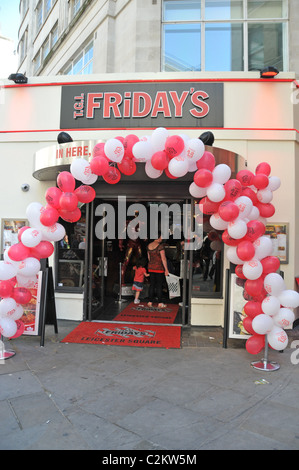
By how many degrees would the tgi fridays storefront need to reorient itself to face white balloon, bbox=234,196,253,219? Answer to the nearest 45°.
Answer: approximately 45° to its left

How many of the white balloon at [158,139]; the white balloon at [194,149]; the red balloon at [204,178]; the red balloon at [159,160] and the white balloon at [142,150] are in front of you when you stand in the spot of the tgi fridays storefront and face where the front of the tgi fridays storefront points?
5

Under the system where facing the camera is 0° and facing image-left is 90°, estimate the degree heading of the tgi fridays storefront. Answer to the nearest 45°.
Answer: approximately 0°

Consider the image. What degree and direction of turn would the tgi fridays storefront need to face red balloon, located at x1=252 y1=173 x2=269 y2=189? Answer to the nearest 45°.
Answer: approximately 45° to its left

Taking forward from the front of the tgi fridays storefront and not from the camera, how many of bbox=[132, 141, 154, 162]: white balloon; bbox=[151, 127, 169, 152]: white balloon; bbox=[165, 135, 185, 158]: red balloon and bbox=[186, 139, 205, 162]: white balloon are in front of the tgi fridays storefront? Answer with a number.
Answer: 4

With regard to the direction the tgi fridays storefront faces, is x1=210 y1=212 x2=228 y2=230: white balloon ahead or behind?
ahead

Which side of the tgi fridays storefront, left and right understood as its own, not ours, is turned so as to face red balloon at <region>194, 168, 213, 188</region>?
front

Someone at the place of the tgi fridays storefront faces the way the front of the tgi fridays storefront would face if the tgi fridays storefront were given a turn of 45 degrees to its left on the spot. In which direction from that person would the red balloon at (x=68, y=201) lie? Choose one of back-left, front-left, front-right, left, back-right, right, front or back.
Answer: right

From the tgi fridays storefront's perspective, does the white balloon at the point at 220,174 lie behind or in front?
in front
